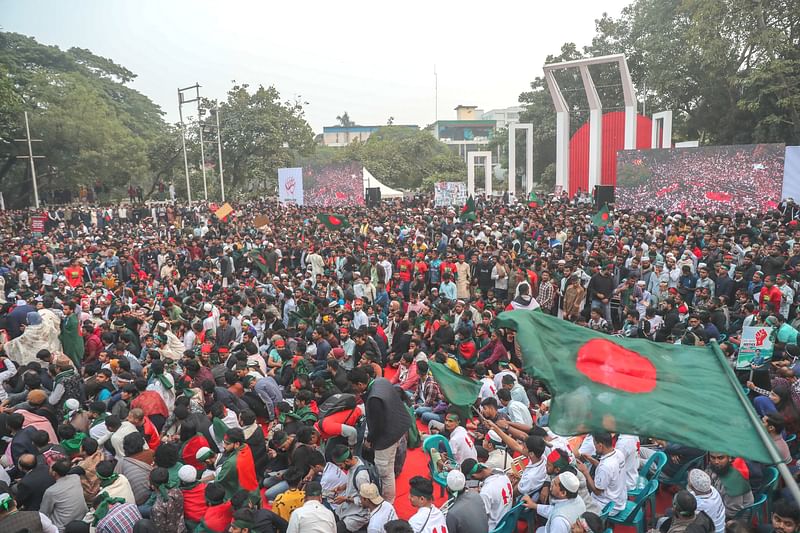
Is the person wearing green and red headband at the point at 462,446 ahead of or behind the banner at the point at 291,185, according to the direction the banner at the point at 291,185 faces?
ahead

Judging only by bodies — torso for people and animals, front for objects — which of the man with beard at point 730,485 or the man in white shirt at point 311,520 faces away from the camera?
the man in white shirt

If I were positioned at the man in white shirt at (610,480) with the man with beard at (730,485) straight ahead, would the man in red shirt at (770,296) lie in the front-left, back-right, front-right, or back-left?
front-left

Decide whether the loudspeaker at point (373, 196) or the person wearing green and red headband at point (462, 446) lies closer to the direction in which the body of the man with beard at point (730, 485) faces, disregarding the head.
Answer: the person wearing green and red headband

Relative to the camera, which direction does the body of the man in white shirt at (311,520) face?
away from the camera

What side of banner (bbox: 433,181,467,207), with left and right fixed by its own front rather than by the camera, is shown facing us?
front

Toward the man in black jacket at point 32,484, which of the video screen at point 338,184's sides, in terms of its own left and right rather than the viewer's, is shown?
front

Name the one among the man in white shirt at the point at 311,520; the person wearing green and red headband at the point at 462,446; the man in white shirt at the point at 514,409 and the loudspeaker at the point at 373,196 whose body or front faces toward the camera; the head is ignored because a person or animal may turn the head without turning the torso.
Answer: the loudspeaker

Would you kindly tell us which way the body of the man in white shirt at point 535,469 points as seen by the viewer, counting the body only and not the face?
to the viewer's left

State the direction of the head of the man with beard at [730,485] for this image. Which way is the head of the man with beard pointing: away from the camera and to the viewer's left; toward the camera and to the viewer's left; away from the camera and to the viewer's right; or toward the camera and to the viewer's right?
toward the camera and to the viewer's left
